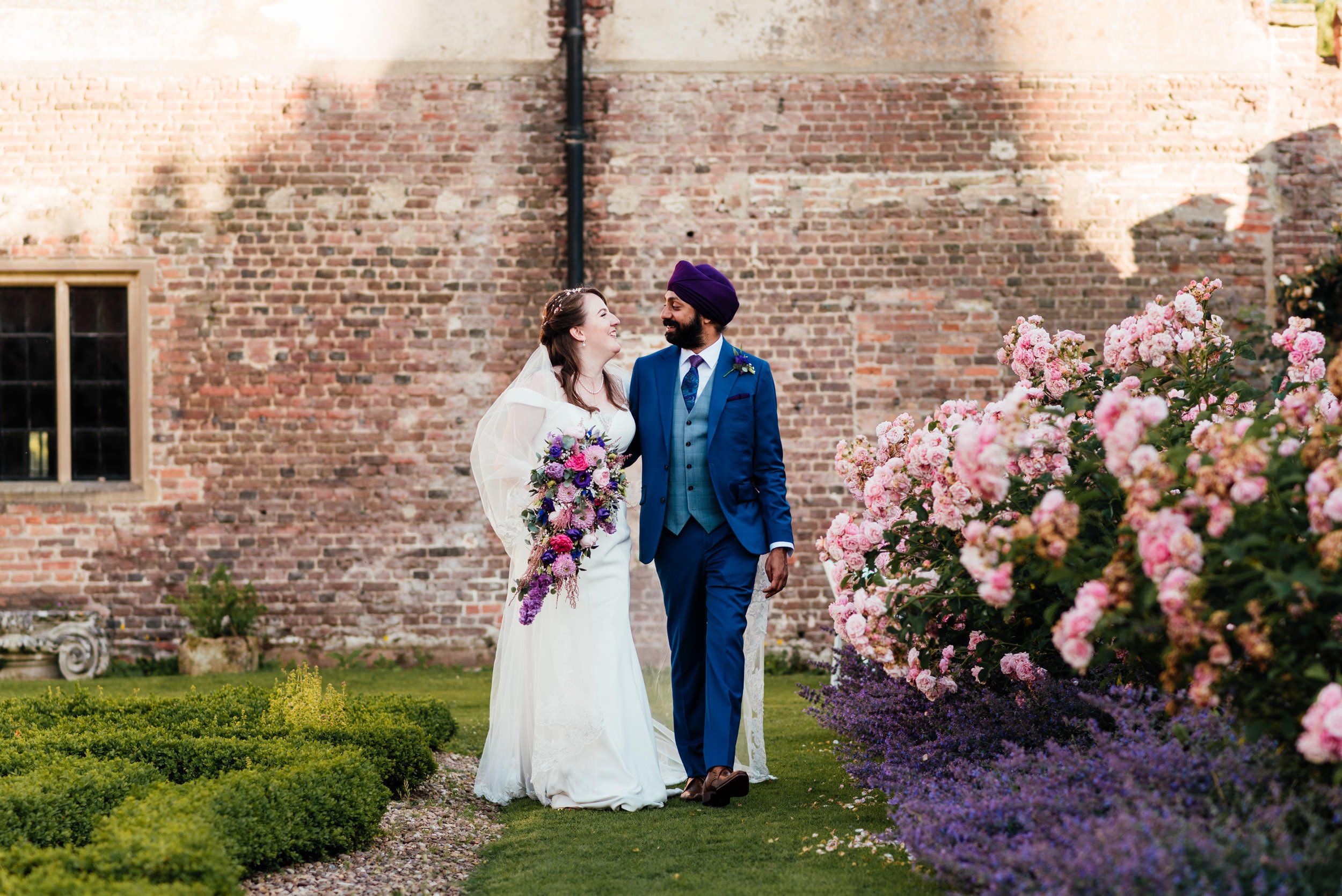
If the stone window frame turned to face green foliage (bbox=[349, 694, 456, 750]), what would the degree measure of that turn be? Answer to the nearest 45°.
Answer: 0° — it already faces it

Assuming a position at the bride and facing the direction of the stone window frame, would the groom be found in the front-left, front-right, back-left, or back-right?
back-right

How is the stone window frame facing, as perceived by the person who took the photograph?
facing the viewer

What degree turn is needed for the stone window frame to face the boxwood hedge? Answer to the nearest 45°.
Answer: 0° — it already faces it

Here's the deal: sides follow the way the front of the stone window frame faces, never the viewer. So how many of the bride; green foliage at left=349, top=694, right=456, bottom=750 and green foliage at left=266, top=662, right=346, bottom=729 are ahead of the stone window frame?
3

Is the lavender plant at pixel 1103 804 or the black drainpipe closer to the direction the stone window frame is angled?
the lavender plant

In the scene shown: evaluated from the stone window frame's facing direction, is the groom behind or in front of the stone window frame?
in front

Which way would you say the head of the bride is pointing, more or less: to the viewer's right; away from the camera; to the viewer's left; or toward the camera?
to the viewer's right

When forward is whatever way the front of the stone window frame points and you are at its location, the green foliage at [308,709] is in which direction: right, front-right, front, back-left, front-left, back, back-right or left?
front

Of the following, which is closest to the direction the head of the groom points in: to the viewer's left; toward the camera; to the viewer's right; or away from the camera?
to the viewer's left
